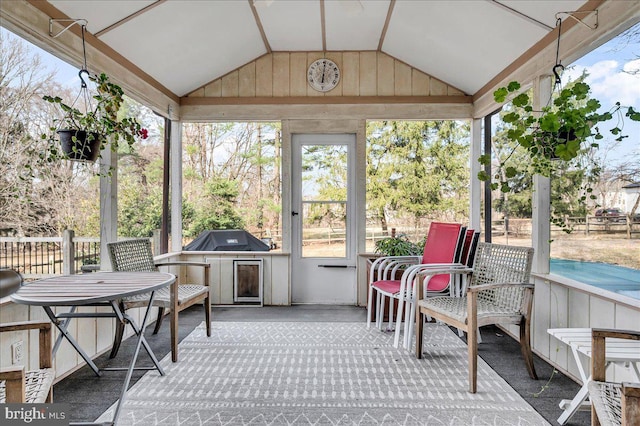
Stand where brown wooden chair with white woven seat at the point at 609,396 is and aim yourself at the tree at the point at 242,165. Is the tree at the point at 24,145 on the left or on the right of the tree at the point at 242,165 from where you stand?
left

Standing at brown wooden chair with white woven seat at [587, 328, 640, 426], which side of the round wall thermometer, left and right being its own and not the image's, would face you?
front

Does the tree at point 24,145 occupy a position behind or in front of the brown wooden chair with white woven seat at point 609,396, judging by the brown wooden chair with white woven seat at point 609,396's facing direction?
in front

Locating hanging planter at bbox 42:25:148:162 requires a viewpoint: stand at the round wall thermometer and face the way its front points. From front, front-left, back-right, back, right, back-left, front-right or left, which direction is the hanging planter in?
front-right

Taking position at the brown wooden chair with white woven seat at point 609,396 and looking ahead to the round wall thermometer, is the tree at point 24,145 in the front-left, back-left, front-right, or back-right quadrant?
front-left

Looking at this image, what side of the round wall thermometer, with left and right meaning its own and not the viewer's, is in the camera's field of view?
front

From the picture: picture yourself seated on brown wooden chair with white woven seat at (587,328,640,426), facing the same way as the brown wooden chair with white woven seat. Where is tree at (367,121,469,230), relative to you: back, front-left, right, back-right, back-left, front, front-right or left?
front-right

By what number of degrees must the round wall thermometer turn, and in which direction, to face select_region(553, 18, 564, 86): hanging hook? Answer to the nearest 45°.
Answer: approximately 45° to its left

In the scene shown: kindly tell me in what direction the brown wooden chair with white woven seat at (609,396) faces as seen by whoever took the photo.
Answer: facing to the left of the viewer

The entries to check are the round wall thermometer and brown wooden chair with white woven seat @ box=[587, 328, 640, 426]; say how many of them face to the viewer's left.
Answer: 1
